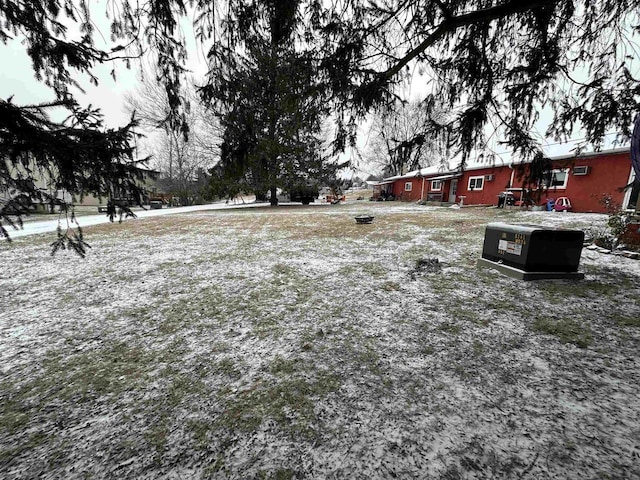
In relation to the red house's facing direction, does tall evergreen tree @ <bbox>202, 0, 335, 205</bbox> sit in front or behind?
in front

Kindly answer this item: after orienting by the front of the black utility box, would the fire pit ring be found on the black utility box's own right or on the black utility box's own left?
on the black utility box's own right

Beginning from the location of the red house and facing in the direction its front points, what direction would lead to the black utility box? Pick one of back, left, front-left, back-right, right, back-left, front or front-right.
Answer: front-left

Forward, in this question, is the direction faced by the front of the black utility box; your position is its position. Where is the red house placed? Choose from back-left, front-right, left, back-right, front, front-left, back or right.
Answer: back-right

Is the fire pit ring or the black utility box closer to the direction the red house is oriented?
the fire pit ring

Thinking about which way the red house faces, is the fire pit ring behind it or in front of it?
in front

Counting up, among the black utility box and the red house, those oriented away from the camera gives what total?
0

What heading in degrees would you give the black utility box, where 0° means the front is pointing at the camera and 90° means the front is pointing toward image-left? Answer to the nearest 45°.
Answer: approximately 45°
